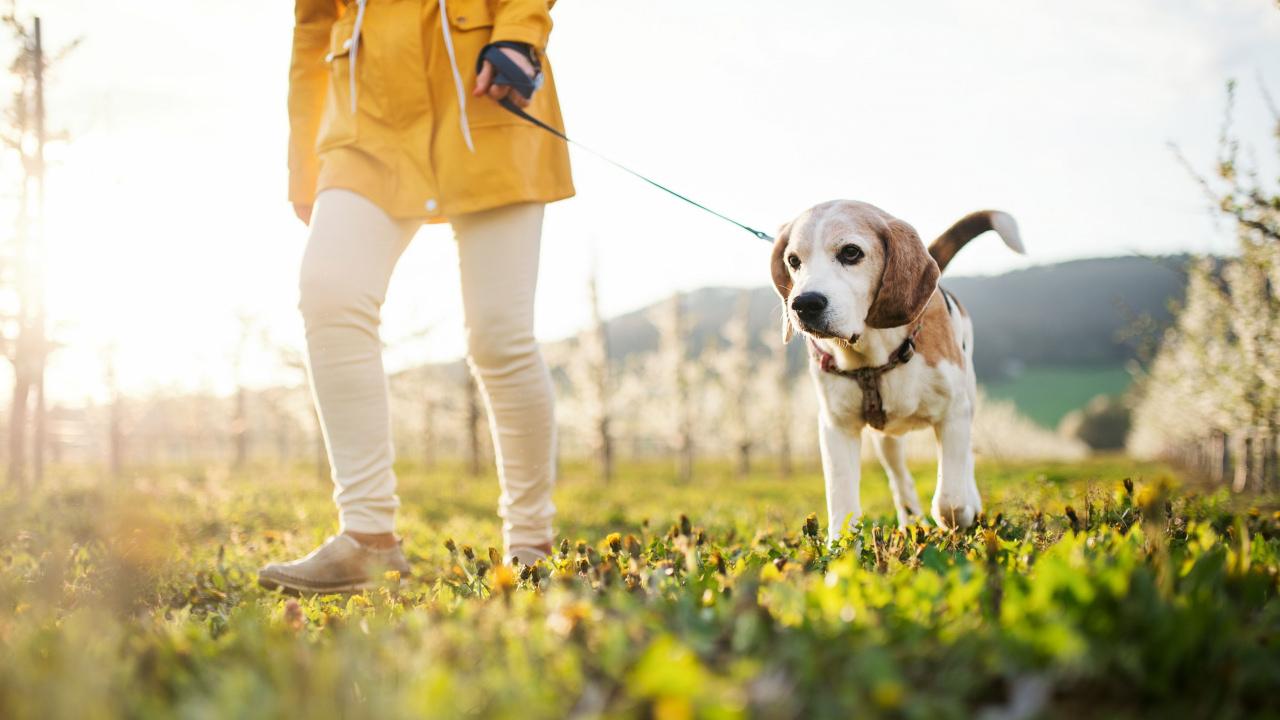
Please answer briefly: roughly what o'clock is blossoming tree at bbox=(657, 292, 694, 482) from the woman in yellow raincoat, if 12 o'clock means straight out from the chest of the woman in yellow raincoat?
The blossoming tree is roughly at 5 o'clock from the woman in yellow raincoat.

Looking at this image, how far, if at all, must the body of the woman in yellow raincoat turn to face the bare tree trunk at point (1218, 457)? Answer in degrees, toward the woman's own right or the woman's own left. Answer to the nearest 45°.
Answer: approximately 180°

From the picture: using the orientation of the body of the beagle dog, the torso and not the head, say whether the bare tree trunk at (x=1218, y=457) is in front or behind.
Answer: behind

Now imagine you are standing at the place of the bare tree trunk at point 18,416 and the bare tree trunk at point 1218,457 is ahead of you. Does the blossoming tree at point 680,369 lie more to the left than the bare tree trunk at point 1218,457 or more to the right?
left

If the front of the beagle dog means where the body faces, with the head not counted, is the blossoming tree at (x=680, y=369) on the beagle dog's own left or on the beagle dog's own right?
on the beagle dog's own right

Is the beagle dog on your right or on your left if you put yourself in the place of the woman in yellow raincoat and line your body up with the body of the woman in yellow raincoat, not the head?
on your left

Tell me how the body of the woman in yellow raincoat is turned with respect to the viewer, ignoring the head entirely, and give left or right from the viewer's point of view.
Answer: facing the viewer and to the left of the viewer

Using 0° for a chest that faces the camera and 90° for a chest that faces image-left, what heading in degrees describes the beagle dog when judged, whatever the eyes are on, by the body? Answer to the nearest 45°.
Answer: approximately 45°

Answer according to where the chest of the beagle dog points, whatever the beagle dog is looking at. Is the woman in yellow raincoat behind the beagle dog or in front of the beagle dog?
in front

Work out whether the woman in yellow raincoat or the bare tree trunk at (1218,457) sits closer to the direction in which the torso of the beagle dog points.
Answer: the woman in yellow raincoat

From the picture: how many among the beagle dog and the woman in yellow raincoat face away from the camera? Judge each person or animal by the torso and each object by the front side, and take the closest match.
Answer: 0
